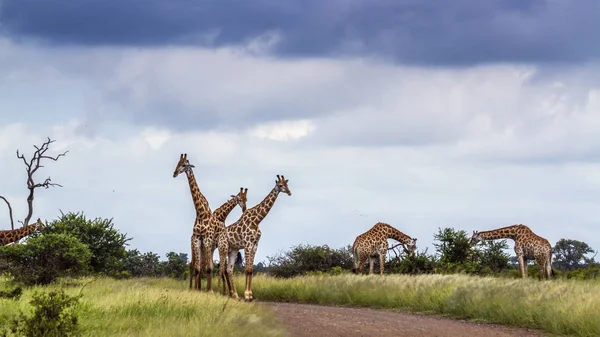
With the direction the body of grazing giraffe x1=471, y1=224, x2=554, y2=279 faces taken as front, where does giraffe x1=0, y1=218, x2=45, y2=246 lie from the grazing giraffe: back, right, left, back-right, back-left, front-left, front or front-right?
front

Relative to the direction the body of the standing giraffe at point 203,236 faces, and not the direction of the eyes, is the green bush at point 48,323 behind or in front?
in front

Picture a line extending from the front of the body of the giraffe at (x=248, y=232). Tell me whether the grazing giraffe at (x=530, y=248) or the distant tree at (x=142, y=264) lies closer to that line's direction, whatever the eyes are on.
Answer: the grazing giraffe

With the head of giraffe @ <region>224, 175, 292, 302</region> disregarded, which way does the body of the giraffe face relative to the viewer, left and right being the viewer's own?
facing the viewer and to the right of the viewer

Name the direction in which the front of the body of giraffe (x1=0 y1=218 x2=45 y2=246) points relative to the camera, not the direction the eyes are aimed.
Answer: to the viewer's right

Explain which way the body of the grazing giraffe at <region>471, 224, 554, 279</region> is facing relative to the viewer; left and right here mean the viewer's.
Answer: facing to the left of the viewer

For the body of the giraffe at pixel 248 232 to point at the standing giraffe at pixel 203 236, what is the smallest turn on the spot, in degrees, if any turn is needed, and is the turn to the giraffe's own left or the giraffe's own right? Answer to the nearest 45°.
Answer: approximately 180°

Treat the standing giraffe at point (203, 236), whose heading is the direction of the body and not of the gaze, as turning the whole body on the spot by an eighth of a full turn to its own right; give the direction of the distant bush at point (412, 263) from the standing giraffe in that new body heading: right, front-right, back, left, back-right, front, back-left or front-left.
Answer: back-right
